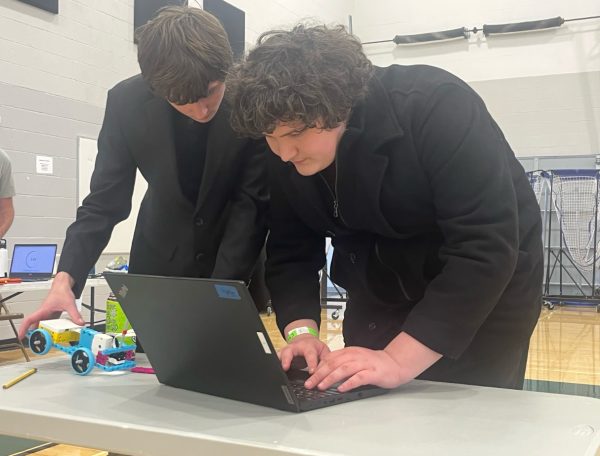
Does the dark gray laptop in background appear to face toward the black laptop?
yes

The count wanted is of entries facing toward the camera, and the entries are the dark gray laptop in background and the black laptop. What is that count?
1

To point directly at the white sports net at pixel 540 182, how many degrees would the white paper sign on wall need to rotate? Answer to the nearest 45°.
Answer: approximately 45° to its left

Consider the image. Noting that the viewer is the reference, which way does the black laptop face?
facing away from the viewer and to the right of the viewer

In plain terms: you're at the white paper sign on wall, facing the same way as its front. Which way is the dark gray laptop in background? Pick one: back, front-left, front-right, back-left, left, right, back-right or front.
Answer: front-right

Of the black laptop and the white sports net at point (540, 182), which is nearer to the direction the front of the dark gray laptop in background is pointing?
the black laptop

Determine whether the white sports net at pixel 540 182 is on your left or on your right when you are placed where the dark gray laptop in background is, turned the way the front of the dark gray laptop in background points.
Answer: on your left

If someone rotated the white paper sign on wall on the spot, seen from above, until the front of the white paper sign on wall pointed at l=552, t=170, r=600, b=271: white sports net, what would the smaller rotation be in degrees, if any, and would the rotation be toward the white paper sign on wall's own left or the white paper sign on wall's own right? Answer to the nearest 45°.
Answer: approximately 45° to the white paper sign on wall's own left
